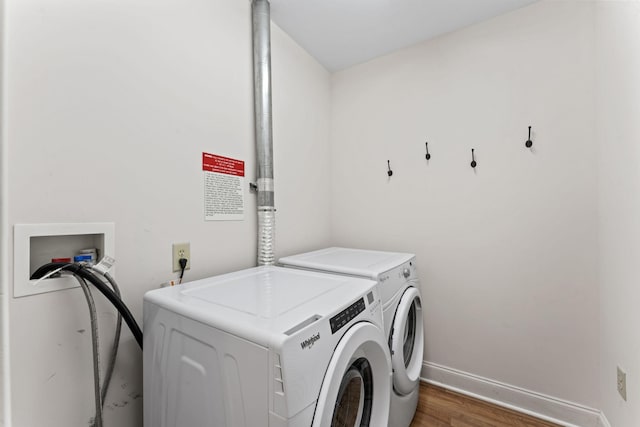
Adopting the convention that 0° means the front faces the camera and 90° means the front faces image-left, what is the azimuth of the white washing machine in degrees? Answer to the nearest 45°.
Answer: approximately 315°

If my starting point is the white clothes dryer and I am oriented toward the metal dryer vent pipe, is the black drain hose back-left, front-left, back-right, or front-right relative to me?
front-left

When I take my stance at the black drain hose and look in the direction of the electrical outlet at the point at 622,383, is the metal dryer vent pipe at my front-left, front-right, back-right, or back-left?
front-left

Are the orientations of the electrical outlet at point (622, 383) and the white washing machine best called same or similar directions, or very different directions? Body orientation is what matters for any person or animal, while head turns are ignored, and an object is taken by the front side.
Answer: very different directions

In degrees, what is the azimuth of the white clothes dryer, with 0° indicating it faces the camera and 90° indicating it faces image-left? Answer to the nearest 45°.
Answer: approximately 315°

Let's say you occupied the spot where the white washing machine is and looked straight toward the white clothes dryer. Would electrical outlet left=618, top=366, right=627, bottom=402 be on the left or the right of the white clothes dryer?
right

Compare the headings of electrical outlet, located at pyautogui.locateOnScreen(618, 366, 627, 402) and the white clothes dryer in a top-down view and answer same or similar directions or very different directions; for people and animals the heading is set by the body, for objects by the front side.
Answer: very different directions

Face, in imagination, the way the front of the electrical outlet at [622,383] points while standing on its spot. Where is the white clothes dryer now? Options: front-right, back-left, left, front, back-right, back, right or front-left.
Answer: front-left

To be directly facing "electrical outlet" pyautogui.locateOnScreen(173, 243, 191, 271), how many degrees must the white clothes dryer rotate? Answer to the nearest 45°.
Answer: approximately 135° to its right

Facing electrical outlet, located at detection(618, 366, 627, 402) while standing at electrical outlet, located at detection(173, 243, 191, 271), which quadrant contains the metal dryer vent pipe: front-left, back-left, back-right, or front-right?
front-left

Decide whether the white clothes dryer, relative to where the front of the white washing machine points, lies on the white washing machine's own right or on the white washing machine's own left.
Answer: on the white washing machine's own left

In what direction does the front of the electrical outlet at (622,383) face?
to the viewer's left

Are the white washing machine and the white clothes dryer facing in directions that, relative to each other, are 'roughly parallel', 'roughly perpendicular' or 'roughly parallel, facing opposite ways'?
roughly parallel

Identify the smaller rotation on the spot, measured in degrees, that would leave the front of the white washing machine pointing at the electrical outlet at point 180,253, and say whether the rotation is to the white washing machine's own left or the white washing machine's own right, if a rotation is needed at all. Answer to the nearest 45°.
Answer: approximately 180°

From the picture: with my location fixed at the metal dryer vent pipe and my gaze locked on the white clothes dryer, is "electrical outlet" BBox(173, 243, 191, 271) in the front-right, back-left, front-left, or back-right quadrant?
back-right

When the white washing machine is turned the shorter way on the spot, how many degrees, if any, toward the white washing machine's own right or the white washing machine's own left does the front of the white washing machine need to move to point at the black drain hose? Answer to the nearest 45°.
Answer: approximately 135° to the white washing machine's own right
